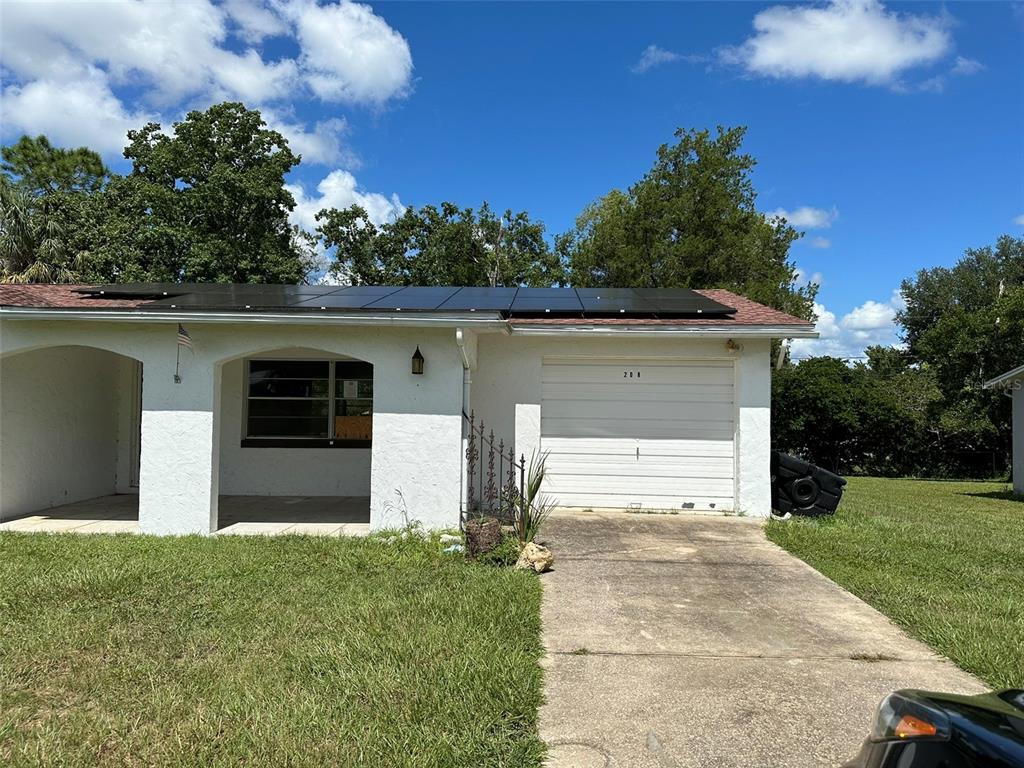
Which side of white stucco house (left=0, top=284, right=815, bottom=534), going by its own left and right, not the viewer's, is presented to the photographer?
front

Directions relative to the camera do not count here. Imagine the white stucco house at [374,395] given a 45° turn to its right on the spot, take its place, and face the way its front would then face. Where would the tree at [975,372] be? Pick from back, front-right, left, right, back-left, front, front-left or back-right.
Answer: back

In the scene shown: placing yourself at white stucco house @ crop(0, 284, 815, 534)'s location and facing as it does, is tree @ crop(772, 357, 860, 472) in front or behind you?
behind

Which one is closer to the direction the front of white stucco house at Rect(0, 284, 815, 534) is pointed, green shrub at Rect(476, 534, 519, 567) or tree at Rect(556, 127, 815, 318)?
the green shrub

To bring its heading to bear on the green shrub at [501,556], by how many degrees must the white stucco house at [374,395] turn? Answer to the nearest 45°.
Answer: approximately 45° to its left

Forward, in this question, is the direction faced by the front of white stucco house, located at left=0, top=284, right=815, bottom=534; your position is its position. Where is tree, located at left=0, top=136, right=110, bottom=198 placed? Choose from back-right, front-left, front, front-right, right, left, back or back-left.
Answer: back-right

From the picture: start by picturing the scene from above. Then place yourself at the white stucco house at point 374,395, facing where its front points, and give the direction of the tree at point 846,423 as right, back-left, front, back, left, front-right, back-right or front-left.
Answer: back-left

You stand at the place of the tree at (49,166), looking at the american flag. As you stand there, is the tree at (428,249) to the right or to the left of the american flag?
left

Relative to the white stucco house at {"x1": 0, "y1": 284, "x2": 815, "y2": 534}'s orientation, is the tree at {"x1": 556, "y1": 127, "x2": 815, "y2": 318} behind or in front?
behind

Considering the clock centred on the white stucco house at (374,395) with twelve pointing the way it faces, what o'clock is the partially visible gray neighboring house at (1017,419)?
the partially visible gray neighboring house at (1017,419) is roughly at 8 o'clock from the white stucco house at (374,395).

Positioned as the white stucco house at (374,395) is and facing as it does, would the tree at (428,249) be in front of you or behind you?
behind
